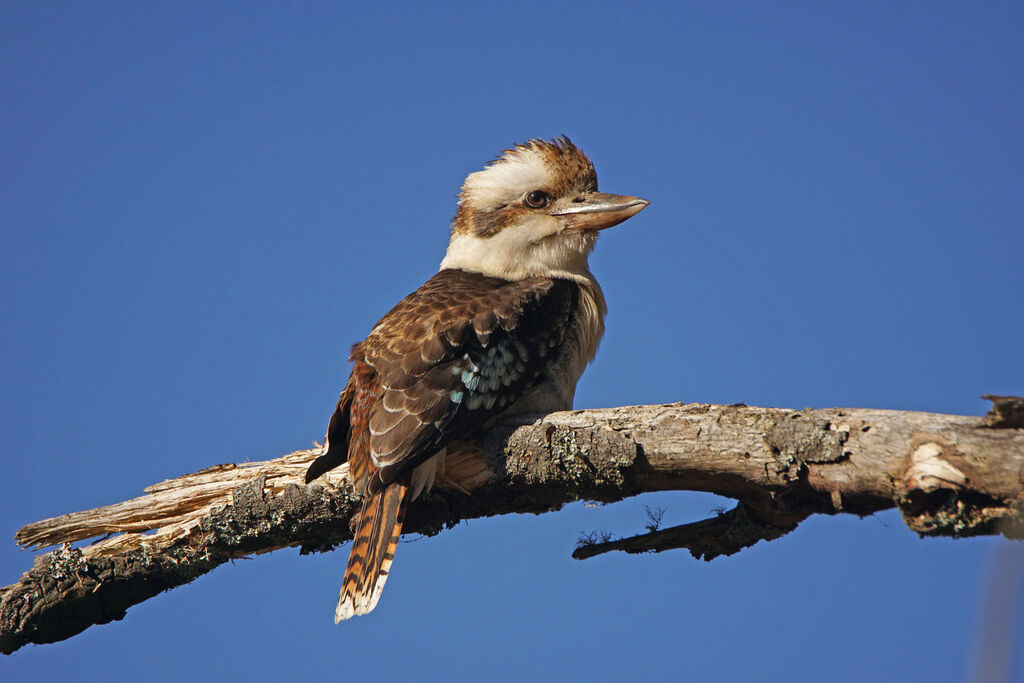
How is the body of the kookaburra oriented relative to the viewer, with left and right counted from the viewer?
facing away from the viewer and to the right of the viewer
